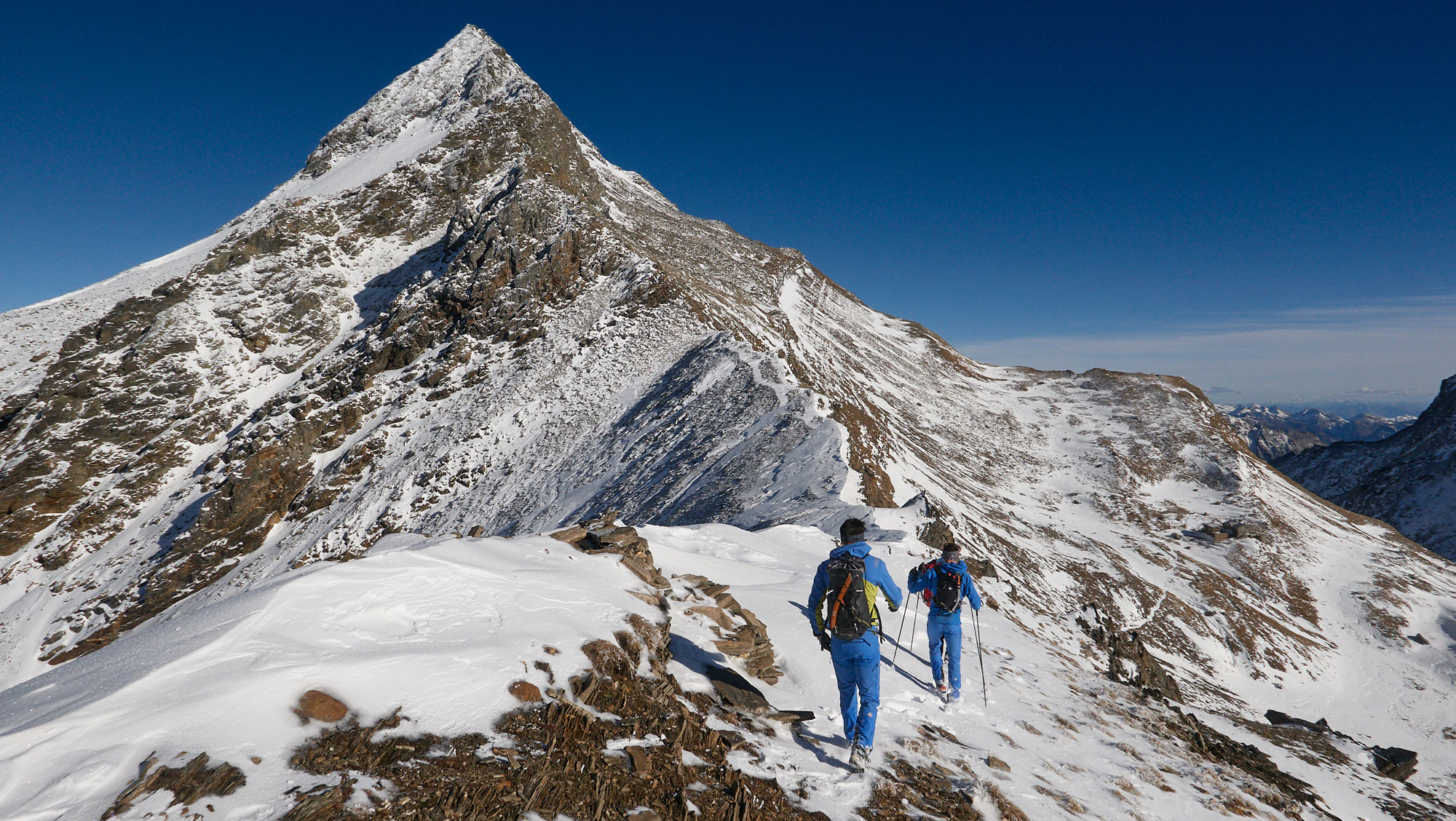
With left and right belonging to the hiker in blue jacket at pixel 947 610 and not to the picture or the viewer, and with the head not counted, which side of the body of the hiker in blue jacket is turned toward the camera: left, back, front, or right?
back

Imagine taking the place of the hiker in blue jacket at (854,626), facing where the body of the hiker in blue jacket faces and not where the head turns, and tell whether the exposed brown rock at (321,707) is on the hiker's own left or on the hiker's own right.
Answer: on the hiker's own left

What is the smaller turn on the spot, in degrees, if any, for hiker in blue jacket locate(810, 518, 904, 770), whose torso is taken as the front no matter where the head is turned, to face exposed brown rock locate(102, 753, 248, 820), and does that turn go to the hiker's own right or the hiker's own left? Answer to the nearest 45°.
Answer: approximately 135° to the hiker's own left

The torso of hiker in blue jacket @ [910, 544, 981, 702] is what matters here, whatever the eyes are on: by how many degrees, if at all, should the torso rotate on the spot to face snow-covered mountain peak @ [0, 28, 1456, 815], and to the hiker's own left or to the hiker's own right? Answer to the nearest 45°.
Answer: approximately 45° to the hiker's own left

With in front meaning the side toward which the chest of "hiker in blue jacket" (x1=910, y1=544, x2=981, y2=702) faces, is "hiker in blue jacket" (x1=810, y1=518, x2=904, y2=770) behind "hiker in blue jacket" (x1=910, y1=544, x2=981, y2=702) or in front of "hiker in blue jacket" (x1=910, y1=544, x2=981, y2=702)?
behind

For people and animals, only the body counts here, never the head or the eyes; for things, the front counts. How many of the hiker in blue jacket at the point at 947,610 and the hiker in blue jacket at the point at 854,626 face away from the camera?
2

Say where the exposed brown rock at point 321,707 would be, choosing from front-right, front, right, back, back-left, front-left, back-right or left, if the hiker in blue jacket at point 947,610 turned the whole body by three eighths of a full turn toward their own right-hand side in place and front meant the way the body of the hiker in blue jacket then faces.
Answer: right

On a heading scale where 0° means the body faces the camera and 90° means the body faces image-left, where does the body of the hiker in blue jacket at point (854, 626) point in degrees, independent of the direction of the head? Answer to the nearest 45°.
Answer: approximately 180°
